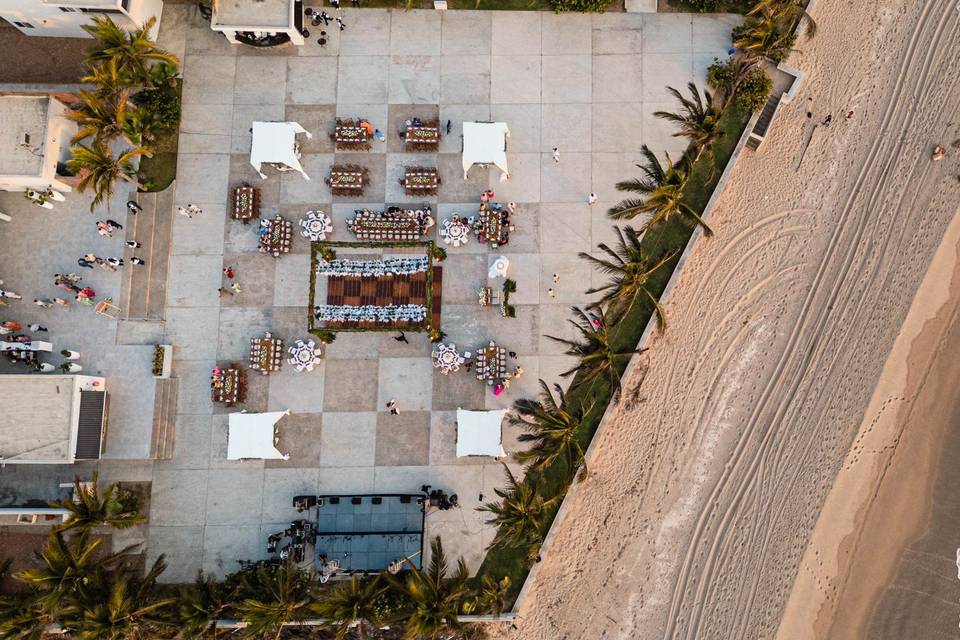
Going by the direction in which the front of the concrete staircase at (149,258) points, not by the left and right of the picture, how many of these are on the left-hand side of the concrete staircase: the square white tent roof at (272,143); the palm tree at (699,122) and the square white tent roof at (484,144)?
0
